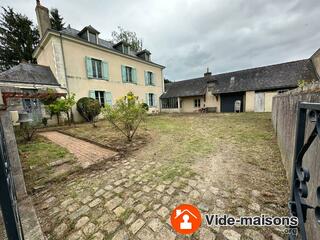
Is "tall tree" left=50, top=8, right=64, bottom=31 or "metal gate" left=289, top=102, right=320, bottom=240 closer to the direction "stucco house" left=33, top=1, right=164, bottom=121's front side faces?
the metal gate

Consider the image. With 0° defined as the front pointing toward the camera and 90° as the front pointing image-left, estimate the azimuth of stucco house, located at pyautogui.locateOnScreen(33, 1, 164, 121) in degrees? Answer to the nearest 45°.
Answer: approximately 315°

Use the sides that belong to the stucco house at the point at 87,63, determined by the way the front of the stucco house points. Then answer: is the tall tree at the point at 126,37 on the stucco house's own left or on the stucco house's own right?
on the stucco house's own left

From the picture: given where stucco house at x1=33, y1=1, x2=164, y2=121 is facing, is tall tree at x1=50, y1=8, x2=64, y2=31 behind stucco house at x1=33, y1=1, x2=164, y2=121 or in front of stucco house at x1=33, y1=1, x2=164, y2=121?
behind

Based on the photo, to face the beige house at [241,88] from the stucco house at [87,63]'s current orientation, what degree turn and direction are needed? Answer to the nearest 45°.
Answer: approximately 45° to its left

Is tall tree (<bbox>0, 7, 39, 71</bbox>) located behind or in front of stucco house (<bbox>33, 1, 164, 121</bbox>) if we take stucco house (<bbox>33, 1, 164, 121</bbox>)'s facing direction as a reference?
behind
